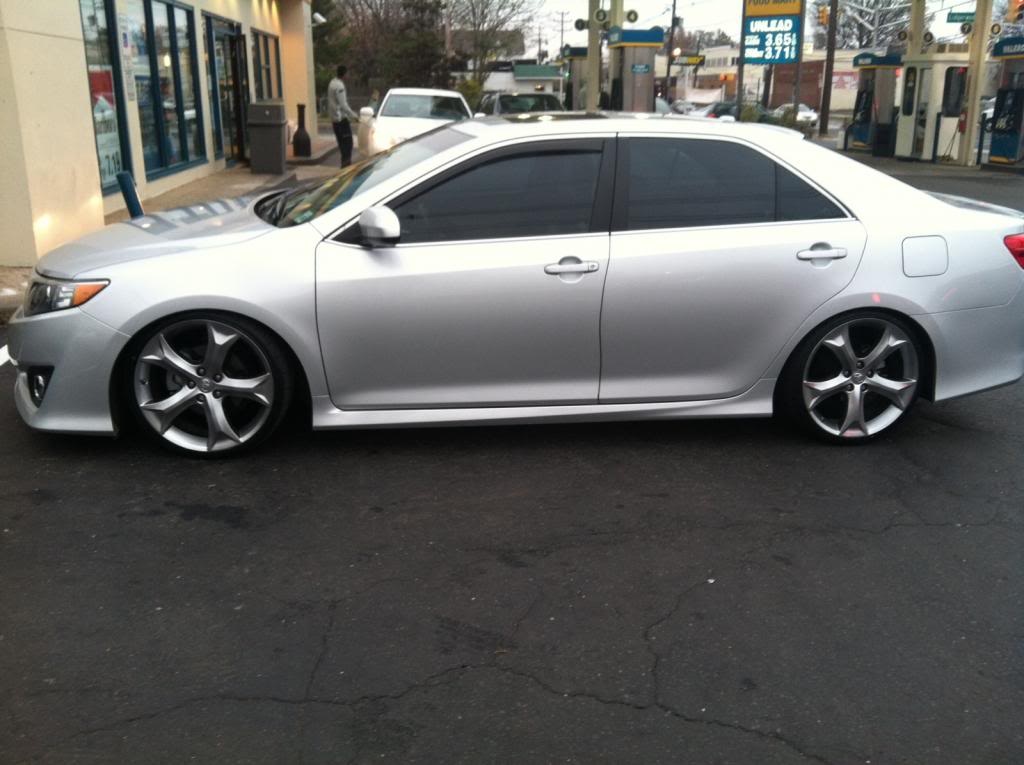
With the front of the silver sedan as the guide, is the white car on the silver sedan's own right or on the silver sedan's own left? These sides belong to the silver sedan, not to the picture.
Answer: on the silver sedan's own right

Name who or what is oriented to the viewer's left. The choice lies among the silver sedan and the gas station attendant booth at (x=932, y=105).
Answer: the silver sedan

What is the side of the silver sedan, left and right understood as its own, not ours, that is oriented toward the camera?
left

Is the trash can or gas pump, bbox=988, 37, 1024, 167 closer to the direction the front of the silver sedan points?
the trash can

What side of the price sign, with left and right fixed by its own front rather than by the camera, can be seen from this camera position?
front

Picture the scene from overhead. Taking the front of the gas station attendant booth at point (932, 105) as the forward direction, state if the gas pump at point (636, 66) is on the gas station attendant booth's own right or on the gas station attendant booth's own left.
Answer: on the gas station attendant booth's own right

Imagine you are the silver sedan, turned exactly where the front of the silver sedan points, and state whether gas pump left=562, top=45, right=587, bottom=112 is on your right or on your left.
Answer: on your right

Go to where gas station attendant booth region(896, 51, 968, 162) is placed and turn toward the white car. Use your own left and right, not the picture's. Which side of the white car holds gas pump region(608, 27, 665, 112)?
right

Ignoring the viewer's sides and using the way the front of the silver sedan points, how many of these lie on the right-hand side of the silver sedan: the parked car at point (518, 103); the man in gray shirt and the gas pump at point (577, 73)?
3

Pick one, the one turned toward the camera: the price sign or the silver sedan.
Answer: the price sign

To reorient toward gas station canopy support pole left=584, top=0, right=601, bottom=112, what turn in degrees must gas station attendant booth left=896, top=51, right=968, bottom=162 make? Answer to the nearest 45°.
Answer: approximately 135° to its right

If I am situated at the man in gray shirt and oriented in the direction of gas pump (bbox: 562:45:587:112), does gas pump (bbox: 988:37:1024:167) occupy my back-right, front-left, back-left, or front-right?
front-right
